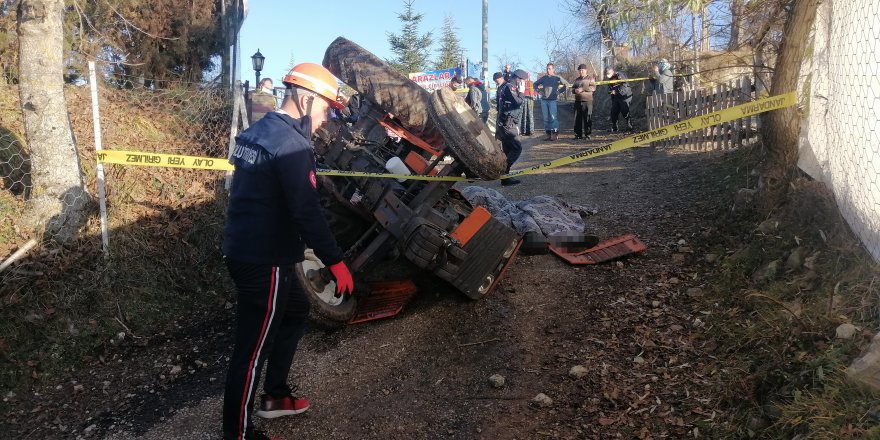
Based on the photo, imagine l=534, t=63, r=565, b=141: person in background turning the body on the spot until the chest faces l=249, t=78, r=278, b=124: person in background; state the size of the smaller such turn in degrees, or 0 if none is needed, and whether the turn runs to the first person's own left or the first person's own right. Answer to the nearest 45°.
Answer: approximately 45° to the first person's own right

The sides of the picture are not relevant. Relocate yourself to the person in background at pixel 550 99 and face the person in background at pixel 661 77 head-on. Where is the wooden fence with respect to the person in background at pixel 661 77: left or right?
right

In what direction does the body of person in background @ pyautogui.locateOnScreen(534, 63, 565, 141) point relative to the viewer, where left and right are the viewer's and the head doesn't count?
facing the viewer

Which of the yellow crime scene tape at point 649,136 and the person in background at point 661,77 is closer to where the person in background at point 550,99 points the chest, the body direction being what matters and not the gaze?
the yellow crime scene tape

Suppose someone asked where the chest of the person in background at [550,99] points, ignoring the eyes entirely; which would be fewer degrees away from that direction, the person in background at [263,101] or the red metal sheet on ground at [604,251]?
the red metal sheet on ground

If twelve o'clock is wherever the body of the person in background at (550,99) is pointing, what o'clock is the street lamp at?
The street lamp is roughly at 3 o'clock from the person in background.

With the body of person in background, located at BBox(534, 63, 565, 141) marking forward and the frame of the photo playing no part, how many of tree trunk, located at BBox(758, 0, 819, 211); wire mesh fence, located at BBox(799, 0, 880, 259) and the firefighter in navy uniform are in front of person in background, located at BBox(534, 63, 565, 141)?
3

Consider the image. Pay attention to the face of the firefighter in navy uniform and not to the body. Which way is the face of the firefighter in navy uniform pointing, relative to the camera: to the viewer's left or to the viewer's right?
to the viewer's right

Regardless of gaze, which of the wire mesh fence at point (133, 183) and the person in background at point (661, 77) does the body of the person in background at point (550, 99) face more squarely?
the wire mesh fence

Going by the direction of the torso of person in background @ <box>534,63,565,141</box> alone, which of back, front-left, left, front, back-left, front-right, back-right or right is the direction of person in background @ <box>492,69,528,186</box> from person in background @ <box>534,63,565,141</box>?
front

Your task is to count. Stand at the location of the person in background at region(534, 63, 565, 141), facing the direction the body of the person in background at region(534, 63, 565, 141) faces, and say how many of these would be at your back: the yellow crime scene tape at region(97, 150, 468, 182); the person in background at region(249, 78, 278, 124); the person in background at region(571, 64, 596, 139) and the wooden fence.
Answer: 0

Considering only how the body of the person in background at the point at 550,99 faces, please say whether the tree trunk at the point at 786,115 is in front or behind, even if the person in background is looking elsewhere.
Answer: in front

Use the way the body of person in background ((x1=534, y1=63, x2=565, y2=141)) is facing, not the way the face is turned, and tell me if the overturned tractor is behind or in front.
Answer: in front

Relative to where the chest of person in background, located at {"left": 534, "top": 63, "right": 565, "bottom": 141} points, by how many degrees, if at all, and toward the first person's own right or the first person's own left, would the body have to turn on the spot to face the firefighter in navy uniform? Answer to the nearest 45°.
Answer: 0° — they already face them

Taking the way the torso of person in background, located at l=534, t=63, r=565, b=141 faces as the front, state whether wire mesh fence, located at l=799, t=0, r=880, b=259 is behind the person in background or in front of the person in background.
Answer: in front

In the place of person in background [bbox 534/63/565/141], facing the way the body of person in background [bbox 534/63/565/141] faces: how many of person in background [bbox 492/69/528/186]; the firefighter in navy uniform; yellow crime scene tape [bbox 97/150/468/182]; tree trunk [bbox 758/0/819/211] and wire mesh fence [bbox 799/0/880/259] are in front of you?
5
